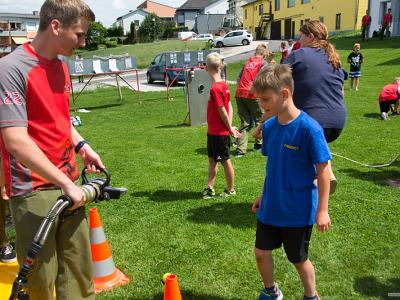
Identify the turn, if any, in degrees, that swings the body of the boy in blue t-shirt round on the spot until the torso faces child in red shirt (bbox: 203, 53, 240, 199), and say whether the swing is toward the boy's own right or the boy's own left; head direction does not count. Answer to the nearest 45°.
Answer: approximately 135° to the boy's own right

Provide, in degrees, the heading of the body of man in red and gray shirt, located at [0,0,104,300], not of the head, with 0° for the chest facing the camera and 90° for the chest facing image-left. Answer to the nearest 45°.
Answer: approximately 315°

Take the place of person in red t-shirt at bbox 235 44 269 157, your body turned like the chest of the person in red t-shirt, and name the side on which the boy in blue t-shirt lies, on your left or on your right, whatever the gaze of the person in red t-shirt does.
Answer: on your right

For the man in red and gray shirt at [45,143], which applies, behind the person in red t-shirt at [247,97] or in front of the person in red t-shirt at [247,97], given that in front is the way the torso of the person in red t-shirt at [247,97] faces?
behind

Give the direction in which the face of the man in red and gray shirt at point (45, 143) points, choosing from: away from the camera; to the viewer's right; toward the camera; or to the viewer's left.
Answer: to the viewer's right

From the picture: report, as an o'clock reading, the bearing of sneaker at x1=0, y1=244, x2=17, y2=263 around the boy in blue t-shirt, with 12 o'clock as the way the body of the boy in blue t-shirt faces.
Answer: The sneaker is roughly at 2 o'clock from the boy in blue t-shirt.
